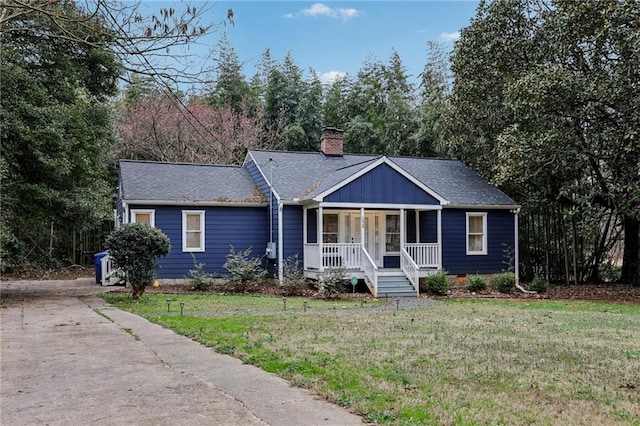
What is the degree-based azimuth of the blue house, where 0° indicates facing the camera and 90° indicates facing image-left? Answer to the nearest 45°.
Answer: approximately 0°

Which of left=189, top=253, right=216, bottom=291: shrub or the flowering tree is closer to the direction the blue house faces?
the shrub

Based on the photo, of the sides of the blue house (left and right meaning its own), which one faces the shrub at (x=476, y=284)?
left

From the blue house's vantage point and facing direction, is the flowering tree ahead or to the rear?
to the rear

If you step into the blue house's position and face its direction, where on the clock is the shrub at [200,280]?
The shrub is roughly at 2 o'clock from the blue house.

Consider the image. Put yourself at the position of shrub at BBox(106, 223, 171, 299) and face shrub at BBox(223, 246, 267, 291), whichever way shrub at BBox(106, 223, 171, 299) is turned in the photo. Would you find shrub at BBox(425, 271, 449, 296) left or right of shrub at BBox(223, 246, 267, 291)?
right

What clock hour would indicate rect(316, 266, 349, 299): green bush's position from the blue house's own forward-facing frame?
The green bush is roughly at 12 o'clock from the blue house.
